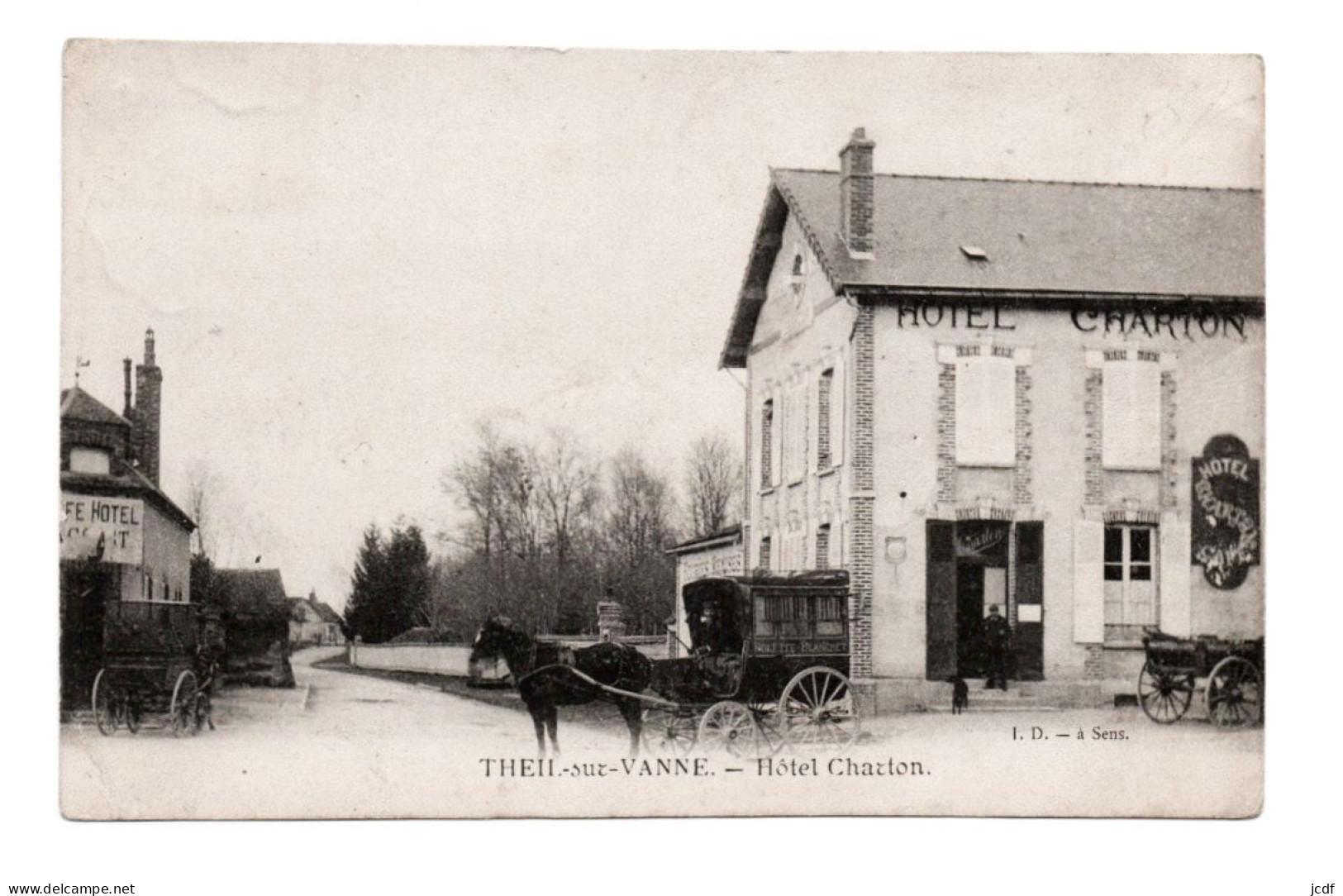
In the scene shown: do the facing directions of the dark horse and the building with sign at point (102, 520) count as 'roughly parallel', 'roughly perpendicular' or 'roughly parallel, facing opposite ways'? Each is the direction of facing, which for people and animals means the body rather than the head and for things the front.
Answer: roughly perpendicular

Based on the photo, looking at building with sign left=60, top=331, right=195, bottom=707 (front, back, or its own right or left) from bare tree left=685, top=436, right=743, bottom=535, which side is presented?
left

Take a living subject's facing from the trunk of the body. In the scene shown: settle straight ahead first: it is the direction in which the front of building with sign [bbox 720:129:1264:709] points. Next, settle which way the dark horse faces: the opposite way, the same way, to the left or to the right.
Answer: to the right

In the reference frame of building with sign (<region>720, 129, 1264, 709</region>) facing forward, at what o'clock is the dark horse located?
The dark horse is roughly at 2 o'clock from the building with sign.

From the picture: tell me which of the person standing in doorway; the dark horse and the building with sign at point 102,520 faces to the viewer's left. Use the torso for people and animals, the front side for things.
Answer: the dark horse

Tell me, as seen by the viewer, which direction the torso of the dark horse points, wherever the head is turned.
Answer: to the viewer's left

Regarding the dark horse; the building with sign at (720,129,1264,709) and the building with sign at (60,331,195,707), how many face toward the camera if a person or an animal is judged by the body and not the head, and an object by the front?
2

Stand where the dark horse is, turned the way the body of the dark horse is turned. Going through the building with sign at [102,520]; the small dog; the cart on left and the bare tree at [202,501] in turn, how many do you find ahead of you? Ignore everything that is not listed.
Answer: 3
